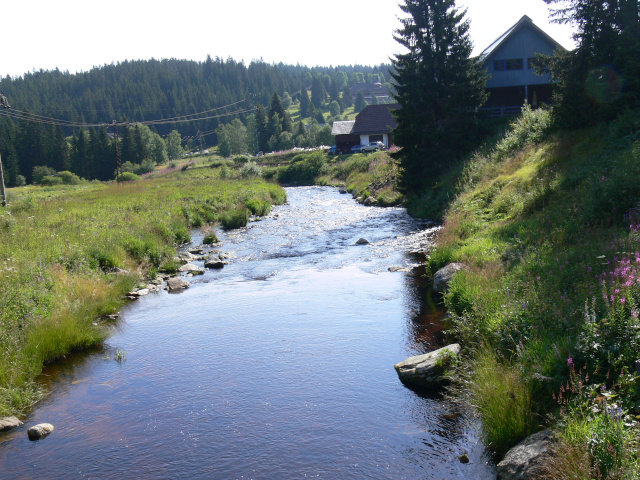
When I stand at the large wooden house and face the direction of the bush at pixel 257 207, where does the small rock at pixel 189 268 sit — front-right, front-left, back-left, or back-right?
front-left

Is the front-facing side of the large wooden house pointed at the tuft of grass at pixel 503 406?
yes

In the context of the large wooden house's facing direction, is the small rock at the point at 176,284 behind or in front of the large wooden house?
in front

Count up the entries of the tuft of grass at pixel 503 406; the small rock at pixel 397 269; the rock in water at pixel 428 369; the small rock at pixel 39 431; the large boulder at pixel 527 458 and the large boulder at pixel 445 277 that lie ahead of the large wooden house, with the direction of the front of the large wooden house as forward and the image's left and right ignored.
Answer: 6

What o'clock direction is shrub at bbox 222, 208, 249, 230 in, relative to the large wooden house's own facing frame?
The shrub is roughly at 1 o'clock from the large wooden house.

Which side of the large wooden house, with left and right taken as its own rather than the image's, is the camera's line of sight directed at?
front

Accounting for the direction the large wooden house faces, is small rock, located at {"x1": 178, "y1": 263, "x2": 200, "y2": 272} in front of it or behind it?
in front

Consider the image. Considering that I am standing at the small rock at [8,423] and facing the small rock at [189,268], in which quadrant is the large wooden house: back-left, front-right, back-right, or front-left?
front-right

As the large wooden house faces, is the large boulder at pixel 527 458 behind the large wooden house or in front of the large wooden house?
in front

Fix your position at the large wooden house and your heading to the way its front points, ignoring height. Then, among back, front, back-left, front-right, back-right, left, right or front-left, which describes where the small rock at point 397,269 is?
front

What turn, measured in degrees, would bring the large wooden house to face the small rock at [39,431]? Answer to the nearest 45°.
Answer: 0° — it already faces it

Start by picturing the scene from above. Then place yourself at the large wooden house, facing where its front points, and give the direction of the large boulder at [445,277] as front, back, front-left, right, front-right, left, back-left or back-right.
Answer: front

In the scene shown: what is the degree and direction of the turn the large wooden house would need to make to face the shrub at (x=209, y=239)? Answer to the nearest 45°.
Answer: approximately 45° to its right

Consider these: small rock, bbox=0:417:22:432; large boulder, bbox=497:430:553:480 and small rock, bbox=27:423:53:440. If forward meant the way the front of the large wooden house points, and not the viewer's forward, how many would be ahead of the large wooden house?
3

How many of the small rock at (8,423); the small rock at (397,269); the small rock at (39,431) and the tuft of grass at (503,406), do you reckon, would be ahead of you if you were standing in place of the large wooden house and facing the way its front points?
4

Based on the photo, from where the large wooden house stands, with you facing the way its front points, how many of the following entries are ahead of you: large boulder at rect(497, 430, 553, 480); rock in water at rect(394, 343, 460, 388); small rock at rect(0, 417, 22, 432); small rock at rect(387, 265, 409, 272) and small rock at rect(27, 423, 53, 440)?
5

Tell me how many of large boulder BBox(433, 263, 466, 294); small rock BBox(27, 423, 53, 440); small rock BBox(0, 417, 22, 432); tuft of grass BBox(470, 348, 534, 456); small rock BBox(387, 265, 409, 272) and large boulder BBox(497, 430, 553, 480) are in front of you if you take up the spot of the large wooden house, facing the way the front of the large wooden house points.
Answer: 6

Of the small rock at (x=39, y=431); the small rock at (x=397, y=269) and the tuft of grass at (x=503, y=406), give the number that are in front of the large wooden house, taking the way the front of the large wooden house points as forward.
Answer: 3

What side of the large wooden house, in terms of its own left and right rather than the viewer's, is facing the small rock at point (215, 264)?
front
